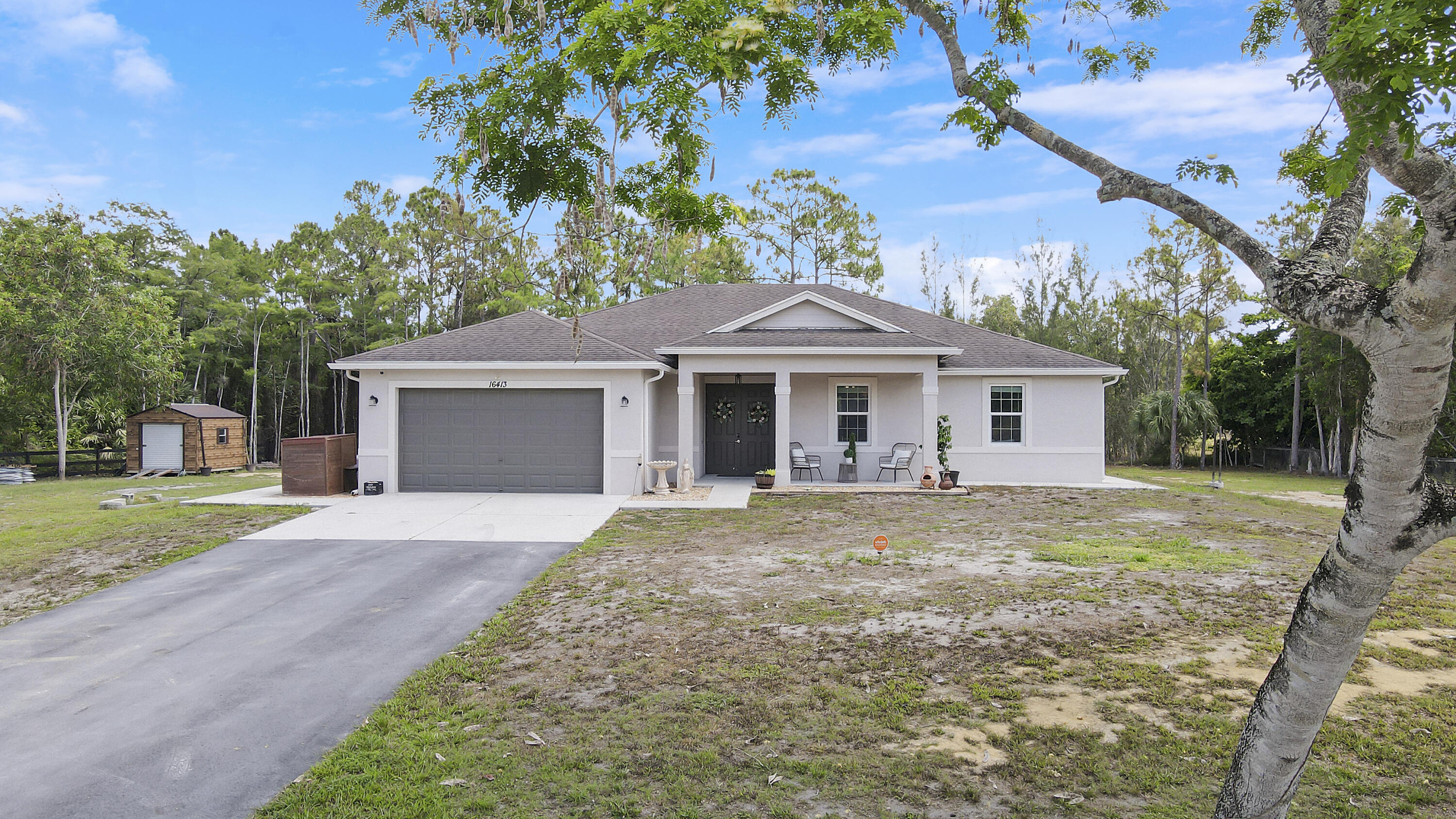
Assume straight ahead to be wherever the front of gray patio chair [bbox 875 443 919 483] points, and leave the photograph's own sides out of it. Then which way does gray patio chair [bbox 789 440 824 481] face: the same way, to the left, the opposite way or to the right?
to the left

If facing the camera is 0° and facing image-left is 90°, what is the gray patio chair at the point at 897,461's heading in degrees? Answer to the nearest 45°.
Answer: approximately 45°

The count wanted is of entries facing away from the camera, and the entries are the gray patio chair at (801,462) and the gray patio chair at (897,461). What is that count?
0

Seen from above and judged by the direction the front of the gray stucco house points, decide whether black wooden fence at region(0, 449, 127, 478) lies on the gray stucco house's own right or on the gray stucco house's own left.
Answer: on the gray stucco house's own right

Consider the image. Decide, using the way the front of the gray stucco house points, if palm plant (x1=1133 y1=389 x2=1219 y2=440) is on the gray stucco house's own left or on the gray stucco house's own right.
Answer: on the gray stucco house's own left

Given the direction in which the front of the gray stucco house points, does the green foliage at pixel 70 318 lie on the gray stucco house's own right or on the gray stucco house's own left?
on the gray stucco house's own right

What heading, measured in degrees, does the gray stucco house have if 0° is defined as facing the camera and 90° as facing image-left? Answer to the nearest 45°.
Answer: approximately 0°

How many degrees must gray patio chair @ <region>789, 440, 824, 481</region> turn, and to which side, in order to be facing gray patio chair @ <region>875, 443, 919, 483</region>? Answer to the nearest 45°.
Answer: approximately 45° to its left

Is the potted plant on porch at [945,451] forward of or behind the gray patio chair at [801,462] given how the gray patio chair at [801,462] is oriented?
forward

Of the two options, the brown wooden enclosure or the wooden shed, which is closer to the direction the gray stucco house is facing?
the brown wooden enclosure

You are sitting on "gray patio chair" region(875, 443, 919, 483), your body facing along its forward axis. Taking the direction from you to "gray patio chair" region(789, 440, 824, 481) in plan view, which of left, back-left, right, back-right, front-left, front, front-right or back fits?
front-right

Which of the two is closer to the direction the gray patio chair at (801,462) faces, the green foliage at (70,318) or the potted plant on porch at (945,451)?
the potted plant on porch
